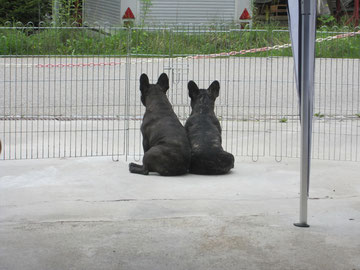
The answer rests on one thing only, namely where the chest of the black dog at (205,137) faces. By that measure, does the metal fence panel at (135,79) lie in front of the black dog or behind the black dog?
in front

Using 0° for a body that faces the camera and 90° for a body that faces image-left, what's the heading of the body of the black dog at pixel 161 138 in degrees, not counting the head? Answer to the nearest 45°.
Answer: approximately 135°

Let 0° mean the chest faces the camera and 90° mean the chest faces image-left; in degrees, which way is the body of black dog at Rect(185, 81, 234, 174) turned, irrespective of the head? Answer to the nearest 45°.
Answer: approximately 180°

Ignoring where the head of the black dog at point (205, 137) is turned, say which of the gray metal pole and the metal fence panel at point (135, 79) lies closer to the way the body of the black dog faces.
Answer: the metal fence panel

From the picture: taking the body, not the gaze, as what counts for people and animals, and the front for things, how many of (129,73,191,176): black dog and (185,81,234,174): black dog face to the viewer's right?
0
